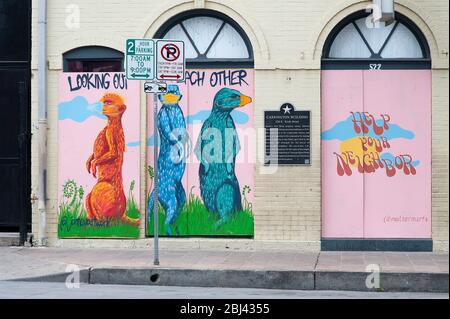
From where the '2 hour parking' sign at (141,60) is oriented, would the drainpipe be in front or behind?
behind

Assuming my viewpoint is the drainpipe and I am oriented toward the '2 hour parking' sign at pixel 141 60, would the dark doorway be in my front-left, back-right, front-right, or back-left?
back-right

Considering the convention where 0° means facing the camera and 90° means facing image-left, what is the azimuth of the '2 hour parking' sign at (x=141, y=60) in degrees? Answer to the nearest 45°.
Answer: approximately 0°

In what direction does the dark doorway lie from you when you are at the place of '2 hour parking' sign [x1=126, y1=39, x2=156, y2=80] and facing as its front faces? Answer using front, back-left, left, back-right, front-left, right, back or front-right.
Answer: back-right
